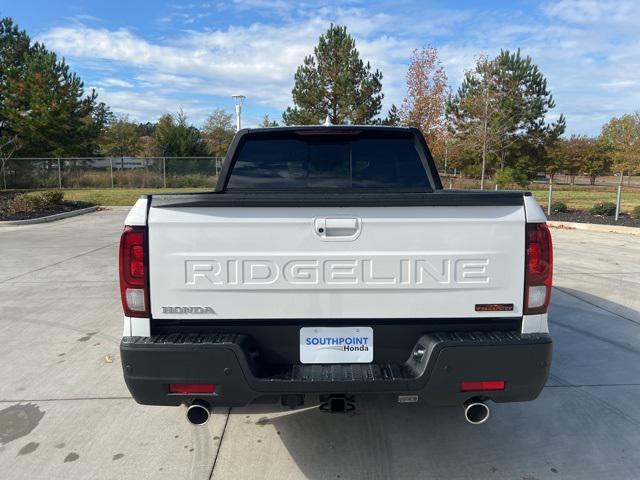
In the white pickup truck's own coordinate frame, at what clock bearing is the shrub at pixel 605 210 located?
The shrub is roughly at 1 o'clock from the white pickup truck.

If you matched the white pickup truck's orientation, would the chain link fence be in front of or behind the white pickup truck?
in front

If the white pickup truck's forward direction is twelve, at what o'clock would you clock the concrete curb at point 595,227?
The concrete curb is roughly at 1 o'clock from the white pickup truck.

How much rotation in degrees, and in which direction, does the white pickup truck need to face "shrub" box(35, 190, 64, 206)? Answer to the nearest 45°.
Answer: approximately 45° to its left

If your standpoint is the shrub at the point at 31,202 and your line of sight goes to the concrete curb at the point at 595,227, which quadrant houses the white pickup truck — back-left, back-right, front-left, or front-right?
front-right

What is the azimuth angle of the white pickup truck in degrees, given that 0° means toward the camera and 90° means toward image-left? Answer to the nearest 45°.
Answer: approximately 180°

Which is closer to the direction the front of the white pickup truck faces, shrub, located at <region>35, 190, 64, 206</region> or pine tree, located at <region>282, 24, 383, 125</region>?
the pine tree

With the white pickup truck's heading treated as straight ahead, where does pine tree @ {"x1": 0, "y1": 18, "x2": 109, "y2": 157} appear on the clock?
The pine tree is roughly at 11 o'clock from the white pickup truck.

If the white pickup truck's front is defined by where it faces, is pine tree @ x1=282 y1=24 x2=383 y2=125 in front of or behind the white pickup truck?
in front
